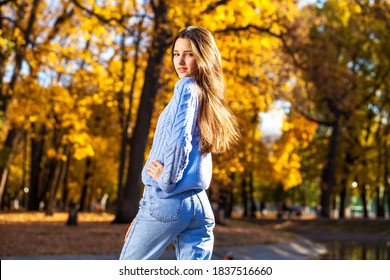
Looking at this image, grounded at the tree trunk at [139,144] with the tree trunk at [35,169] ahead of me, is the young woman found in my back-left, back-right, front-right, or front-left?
back-left

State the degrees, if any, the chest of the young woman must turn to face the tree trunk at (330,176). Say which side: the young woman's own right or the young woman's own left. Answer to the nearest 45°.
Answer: approximately 45° to the young woman's own right

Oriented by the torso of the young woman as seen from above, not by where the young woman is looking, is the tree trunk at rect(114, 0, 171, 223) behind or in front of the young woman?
in front
